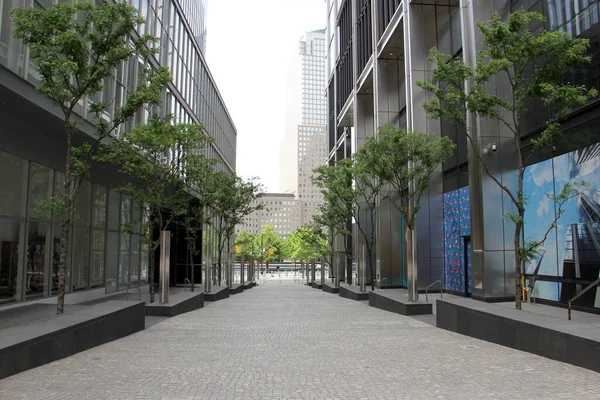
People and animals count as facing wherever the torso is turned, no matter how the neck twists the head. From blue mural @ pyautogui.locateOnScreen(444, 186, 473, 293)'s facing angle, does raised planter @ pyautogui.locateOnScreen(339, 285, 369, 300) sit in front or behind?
in front

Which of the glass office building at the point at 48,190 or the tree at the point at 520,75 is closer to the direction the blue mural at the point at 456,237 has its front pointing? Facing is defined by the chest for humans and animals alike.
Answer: the glass office building

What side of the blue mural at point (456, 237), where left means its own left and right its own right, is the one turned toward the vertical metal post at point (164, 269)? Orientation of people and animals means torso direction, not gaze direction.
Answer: front

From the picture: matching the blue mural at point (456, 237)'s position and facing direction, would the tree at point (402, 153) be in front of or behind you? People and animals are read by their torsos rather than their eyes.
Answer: in front

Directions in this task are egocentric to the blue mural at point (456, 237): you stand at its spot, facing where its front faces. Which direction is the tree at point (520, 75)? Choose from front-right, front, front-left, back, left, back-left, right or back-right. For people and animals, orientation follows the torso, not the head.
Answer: front-left

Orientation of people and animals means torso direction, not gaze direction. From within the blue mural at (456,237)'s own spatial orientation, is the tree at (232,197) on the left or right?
on its right

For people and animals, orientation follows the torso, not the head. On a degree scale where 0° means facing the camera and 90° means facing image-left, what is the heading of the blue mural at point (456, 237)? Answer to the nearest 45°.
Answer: approximately 45°

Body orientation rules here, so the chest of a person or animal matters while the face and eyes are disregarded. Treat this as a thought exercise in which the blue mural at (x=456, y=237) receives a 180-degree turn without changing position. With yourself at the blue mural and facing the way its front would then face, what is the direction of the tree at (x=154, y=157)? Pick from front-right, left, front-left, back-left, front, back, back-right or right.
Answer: back

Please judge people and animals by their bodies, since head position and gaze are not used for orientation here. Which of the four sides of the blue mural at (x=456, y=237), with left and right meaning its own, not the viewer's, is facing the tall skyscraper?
right

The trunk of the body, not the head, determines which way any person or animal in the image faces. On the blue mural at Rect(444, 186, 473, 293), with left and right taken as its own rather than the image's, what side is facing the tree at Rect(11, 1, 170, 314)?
front
